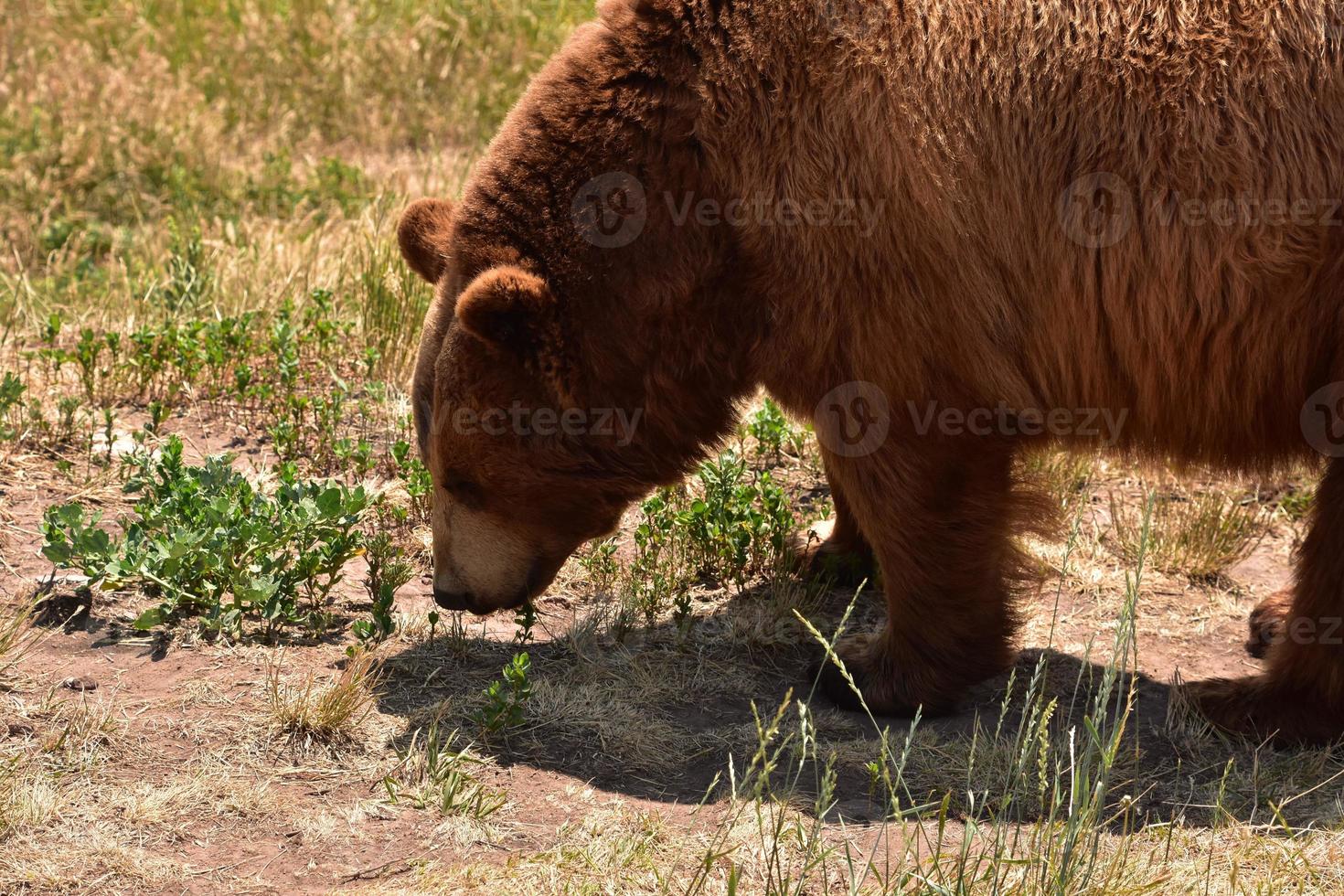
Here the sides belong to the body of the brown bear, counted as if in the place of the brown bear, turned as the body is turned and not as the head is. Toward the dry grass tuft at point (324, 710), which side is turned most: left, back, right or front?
front

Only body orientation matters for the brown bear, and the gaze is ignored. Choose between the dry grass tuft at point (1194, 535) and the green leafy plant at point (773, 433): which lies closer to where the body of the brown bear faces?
the green leafy plant

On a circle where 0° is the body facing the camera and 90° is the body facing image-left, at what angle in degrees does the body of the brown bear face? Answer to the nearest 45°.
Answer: approximately 90°

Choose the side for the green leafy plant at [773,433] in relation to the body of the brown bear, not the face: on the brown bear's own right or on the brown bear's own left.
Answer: on the brown bear's own right

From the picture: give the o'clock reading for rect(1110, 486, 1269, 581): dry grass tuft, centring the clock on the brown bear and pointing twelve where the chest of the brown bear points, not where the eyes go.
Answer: The dry grass tuft is roughly at 4 o'clock from the brown bear.

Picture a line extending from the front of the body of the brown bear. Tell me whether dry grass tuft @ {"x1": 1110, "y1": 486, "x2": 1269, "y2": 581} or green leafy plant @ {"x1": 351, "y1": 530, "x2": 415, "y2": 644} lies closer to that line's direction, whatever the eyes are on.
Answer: the green leafy plant

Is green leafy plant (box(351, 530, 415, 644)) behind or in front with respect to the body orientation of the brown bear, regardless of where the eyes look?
in front

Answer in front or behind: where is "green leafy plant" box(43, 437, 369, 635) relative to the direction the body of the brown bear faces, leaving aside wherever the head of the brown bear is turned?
in front

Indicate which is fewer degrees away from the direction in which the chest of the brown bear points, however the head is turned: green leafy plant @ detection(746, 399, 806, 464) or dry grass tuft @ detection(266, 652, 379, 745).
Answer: the dry grass tuft
